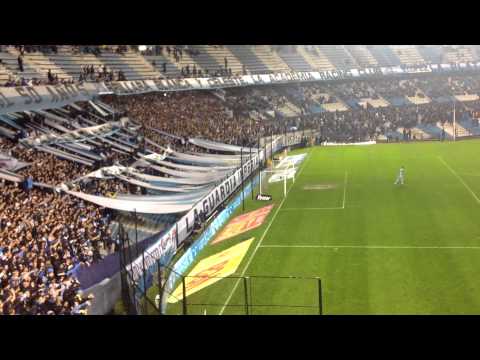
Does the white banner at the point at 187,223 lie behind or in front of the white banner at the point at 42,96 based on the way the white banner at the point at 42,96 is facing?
in front

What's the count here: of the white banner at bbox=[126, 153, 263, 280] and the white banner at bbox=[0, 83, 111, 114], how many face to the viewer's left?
0

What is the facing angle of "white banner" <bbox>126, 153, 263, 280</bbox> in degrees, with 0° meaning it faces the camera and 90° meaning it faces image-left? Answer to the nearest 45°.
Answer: approximately 315°

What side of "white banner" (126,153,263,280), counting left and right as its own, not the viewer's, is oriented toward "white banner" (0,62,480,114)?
left

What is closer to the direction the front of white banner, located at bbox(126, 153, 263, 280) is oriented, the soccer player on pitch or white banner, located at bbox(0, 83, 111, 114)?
the soccer player on pitch

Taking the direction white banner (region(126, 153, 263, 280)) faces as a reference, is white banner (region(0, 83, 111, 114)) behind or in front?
behind

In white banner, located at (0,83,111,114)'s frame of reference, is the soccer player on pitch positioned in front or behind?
in front
